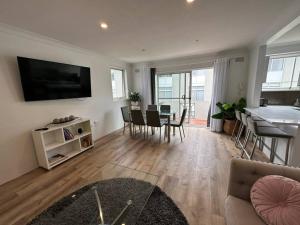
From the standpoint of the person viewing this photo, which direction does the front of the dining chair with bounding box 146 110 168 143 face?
facing away from the viewer and to the right of the viewer

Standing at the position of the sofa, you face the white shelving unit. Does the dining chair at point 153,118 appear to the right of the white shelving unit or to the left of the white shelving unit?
right

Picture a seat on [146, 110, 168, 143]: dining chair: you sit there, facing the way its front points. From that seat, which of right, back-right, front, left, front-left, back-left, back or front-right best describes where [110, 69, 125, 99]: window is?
left

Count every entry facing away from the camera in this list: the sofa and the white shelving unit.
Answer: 0

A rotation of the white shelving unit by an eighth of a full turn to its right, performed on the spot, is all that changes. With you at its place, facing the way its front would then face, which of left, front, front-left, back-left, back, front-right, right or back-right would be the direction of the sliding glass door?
left

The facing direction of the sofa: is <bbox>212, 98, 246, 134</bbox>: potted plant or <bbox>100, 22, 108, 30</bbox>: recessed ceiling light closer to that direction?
the recessed ceiling light

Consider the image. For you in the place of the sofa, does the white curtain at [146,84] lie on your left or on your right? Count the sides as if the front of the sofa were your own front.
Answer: on your right

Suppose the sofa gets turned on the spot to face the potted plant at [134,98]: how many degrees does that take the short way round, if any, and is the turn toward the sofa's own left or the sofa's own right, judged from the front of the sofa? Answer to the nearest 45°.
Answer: approximately 90° to the sofa's own right

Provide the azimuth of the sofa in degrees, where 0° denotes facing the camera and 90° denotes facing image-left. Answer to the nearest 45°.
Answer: approximately 45°

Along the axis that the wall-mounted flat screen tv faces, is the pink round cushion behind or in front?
in front

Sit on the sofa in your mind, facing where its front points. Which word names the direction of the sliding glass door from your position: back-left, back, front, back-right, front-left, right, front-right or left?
right

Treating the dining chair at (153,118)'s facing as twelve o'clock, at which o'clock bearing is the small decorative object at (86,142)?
The small decorative object is roughly at 7 o'clock from the dining chair.

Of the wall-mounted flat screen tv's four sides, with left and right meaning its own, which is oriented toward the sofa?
front

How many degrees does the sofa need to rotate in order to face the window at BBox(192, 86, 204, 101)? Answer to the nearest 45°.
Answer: approximately 90° to its right
